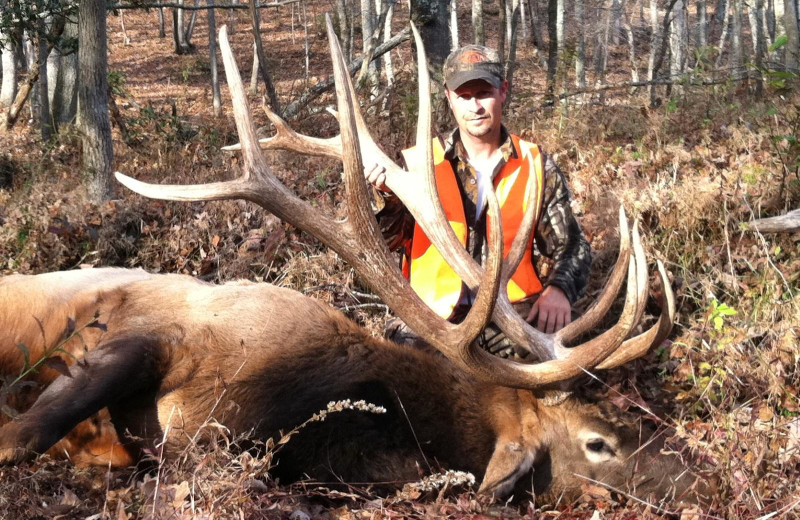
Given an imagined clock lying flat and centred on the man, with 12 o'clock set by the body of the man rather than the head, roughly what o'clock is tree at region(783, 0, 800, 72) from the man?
The tree is roughly at 7 o'clock from the man.

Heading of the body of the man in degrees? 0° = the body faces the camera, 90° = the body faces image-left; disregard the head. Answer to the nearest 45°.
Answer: approximately 0°

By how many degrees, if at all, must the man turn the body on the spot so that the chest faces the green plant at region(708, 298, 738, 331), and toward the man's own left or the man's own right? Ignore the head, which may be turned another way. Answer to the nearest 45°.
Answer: approximately 45° to the man's own left

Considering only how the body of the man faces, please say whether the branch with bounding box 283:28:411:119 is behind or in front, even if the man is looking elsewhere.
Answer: behind

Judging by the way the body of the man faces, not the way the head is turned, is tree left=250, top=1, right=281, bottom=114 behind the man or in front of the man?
behind

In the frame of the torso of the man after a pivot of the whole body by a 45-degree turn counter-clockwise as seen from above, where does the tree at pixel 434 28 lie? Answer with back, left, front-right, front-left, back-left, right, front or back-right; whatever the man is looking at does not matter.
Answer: back-left
